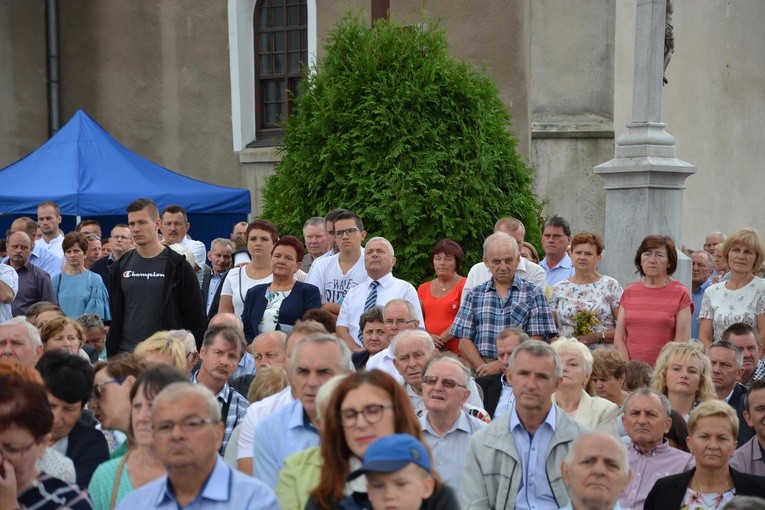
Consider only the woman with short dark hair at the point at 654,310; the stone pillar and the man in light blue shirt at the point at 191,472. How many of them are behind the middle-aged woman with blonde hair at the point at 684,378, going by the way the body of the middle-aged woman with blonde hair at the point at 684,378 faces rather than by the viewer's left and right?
2

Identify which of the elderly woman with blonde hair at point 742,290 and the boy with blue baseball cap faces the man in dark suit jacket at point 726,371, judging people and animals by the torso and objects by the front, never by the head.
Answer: the elderly woman with blonde hair

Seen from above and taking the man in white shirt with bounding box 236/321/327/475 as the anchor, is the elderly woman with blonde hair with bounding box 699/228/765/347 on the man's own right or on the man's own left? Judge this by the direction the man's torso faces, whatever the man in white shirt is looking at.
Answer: on the man's own left

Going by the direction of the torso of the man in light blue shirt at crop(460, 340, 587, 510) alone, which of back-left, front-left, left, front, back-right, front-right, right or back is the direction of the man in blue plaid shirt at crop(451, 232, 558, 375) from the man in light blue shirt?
back

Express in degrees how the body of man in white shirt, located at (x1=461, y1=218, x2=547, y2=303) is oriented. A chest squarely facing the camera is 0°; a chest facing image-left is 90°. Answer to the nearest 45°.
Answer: approximately 0°

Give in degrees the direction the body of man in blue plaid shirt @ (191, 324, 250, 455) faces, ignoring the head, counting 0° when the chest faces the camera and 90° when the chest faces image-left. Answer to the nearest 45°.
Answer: approximately 315°

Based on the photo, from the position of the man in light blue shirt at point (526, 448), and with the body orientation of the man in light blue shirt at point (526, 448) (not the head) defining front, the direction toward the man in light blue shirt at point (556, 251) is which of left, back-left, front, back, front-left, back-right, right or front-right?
back
